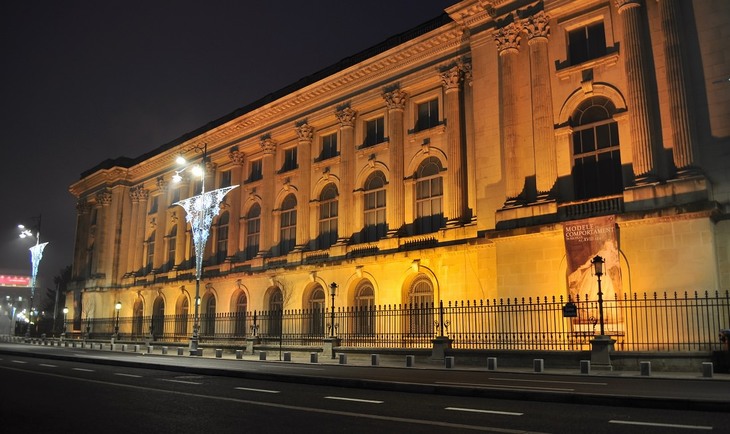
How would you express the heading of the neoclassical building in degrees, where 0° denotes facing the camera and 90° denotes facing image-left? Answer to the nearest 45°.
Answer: approximately 45°

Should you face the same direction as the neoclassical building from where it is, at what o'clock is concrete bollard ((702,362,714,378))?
The concrete bollard is roughly at 10 o'clock from the neoclassical building.
